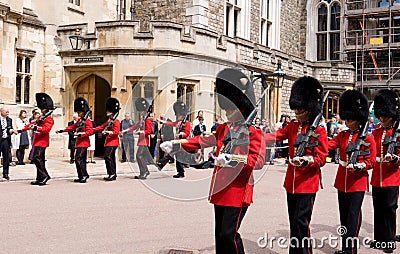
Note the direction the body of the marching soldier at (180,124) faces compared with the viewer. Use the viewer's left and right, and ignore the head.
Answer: facing to the left of the viewer

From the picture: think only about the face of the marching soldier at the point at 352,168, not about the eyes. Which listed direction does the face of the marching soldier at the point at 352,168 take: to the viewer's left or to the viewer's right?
to the viewer's left

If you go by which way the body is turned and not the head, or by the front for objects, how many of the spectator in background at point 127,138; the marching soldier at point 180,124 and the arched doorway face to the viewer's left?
1

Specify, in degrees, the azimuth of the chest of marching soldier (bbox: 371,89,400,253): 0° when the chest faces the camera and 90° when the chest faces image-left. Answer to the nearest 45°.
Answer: approximately 45°

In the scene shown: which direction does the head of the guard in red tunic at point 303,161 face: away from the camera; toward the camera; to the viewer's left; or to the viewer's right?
to the viewer's left

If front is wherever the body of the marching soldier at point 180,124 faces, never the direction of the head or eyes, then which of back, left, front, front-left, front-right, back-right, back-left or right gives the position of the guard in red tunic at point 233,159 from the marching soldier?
left

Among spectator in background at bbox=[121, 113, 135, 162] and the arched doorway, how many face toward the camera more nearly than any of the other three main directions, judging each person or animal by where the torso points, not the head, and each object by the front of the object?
2

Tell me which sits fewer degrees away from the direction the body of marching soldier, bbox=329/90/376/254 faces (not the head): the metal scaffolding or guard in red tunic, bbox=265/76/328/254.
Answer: the guard in red tunic

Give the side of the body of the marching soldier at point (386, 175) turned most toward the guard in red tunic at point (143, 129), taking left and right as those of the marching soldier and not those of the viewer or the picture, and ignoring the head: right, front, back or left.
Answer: right

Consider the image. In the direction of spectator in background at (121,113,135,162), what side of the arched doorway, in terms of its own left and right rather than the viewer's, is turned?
left
